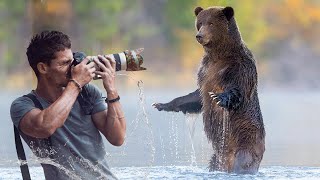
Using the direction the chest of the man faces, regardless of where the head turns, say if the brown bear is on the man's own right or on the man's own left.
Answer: on the man's own left

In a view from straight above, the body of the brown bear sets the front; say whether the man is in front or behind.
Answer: in front

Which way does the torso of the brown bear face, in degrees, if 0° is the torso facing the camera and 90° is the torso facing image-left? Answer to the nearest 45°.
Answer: approximately 45°

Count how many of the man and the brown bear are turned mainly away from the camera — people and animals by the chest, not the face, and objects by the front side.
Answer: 0

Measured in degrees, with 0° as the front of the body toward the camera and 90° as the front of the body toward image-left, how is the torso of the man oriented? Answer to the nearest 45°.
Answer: approximately 315°

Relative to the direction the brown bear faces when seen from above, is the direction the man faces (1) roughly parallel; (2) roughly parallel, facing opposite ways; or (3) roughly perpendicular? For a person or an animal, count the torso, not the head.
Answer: roughly perpendicular
